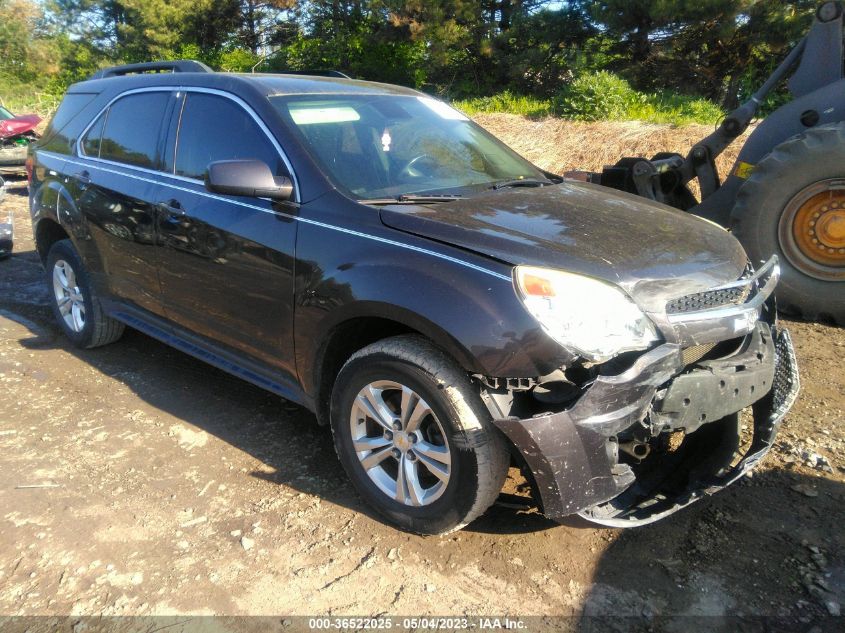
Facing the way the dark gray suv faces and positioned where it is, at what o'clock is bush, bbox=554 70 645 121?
The bush is roughly at 8 o'clock from the dark gray suv.

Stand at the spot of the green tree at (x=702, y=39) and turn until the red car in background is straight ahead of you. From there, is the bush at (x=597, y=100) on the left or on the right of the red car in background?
left

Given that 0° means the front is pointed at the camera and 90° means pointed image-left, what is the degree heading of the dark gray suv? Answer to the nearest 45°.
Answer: approximately 315°

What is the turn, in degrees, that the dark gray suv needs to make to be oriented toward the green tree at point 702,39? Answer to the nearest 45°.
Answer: approximately 90° to its left

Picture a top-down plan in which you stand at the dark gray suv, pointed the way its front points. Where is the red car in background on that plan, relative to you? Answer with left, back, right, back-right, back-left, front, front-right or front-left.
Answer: back
